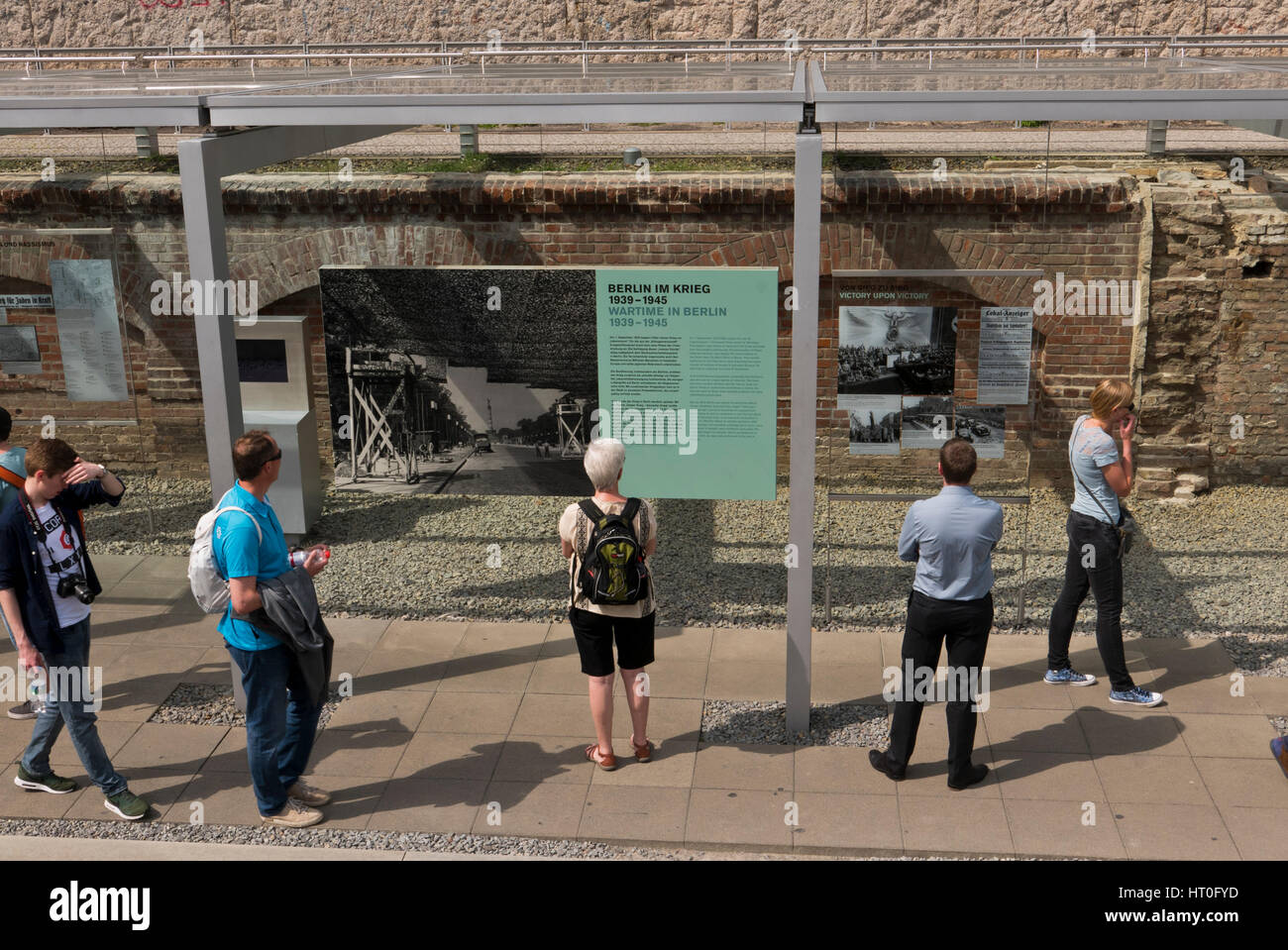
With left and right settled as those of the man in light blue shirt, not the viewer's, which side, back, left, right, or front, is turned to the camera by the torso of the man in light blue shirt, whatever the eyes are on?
back

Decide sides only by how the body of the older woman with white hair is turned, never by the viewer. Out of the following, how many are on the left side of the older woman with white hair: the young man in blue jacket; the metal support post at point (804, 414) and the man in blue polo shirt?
2

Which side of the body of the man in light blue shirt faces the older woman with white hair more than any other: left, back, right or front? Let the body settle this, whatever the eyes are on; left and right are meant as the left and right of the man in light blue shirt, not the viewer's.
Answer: left

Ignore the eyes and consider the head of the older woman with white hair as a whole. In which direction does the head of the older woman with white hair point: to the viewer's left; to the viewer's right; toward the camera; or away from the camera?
away from the camera

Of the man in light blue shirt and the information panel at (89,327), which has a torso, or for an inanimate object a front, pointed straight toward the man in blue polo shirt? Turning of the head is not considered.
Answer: the information panel

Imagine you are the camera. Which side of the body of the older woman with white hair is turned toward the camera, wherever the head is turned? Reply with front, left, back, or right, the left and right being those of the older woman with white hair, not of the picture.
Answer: back

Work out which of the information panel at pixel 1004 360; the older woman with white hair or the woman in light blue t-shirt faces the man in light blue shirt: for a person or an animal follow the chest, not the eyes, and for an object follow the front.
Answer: the information panel

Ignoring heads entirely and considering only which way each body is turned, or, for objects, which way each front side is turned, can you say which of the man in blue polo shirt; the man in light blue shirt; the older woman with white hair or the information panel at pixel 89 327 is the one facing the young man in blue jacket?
the information panel

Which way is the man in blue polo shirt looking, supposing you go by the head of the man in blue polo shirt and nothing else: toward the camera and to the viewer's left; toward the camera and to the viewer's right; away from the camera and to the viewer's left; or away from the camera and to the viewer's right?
away from the camera and to the viewer's right

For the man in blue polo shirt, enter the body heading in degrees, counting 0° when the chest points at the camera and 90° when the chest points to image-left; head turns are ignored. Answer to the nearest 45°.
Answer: approximately 270°
